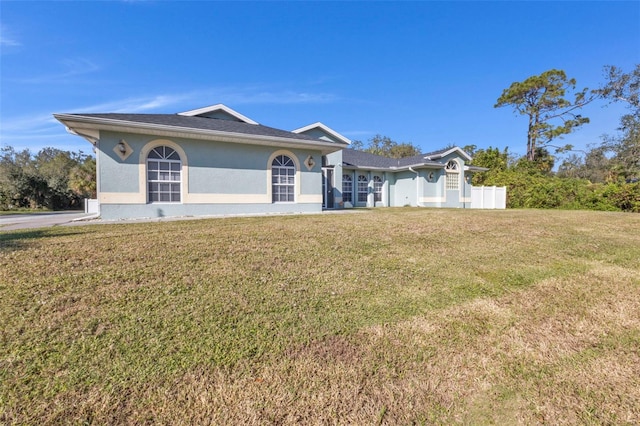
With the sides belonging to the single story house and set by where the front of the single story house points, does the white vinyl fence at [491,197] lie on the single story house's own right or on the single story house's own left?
on the single story house's own left

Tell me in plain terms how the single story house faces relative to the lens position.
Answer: facing the viewer and to the right of the viewer
